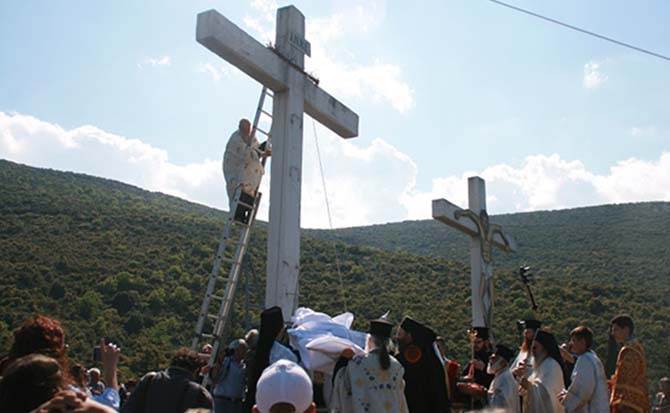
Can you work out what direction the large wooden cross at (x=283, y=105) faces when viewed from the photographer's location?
facing the viewer and to the right of the viewer

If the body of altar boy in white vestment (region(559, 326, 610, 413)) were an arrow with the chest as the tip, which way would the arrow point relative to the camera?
to the viewer's left

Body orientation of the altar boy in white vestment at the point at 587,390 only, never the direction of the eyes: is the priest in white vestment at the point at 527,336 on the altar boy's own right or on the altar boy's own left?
on the altar boy's own right

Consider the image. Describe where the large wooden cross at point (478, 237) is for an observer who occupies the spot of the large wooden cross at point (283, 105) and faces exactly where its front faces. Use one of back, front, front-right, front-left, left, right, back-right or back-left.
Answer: left

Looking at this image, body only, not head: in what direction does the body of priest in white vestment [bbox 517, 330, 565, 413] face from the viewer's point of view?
to the viewer's left

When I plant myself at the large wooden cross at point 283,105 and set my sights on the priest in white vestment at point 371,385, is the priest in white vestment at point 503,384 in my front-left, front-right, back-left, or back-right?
front-left

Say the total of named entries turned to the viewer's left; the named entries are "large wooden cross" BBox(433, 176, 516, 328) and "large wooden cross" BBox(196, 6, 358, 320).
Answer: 0

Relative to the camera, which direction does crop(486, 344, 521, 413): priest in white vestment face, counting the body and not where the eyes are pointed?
to the viewer's left

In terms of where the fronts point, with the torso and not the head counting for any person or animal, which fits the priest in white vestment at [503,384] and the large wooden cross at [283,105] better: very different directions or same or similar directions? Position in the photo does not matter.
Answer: very different directions

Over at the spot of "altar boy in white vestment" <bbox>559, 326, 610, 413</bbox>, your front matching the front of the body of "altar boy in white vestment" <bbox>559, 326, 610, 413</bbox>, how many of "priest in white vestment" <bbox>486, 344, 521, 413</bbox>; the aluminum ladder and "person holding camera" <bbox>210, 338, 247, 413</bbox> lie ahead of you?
3

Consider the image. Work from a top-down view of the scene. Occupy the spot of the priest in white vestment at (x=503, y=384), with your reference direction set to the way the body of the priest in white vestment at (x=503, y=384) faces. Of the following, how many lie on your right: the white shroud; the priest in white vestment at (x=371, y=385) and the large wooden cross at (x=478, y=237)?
1

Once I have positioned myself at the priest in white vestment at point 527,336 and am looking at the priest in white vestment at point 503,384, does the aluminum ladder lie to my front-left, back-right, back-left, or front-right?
front-right

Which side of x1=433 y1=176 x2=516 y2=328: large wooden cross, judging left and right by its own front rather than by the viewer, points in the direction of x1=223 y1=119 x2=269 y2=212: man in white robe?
right
